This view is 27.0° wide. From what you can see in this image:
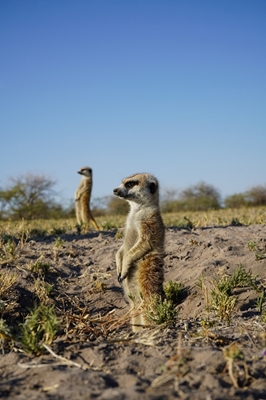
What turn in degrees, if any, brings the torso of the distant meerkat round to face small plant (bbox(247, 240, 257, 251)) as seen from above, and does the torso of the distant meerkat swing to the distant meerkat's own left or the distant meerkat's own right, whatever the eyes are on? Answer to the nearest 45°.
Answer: approximately 90° to the distant meerkat's own left

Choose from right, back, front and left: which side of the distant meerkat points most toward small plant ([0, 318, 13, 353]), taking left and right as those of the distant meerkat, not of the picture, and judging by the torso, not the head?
left

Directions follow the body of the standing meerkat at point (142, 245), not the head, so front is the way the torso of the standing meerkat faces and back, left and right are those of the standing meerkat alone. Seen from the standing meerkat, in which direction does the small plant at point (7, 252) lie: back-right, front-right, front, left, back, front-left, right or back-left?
front-right

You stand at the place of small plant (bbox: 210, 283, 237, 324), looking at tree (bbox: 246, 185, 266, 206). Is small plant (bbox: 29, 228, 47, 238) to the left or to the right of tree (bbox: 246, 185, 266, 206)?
left

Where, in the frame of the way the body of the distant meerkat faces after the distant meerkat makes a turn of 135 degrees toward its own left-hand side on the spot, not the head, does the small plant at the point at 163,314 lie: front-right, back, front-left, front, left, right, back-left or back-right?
front-right

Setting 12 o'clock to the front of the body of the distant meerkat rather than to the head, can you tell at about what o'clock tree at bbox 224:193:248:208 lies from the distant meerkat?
The tree is roughly at 4 o'clock from the distant meerkat.

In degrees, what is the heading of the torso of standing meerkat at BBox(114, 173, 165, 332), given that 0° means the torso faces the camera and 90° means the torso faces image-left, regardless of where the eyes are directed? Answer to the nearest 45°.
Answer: approximately 90°

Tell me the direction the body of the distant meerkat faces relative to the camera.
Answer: to the viewer's left
